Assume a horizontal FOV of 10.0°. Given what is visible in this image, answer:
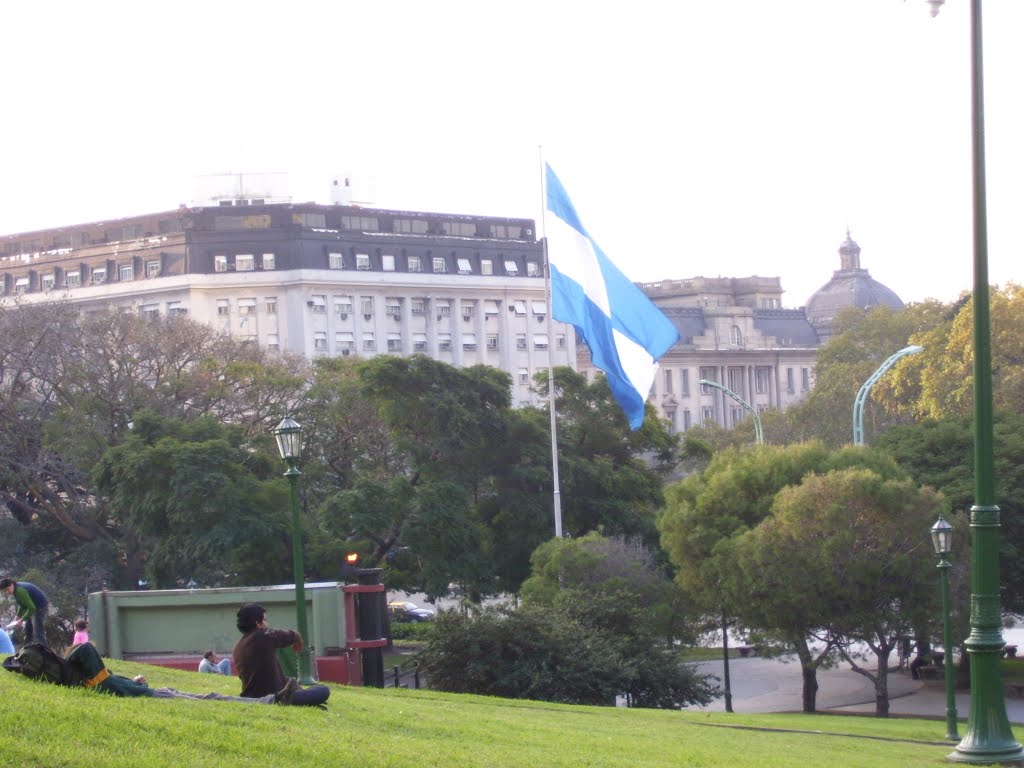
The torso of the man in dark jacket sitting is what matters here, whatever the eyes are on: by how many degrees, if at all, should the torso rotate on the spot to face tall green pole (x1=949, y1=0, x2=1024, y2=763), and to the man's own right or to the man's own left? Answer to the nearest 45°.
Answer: approximately 45° to the man's own right

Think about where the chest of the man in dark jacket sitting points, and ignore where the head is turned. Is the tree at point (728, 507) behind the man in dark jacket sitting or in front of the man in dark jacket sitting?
in front

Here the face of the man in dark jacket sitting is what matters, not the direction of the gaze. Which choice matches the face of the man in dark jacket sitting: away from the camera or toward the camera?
away from the camera

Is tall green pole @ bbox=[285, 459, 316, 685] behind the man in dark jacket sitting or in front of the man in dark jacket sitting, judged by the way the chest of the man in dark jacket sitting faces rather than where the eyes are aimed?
in front

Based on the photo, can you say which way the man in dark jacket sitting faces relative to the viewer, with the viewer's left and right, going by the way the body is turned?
facing away from the viewer and to the right of the viewer

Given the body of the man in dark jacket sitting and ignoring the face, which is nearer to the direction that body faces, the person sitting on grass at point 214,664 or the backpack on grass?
the person sitting on grass
